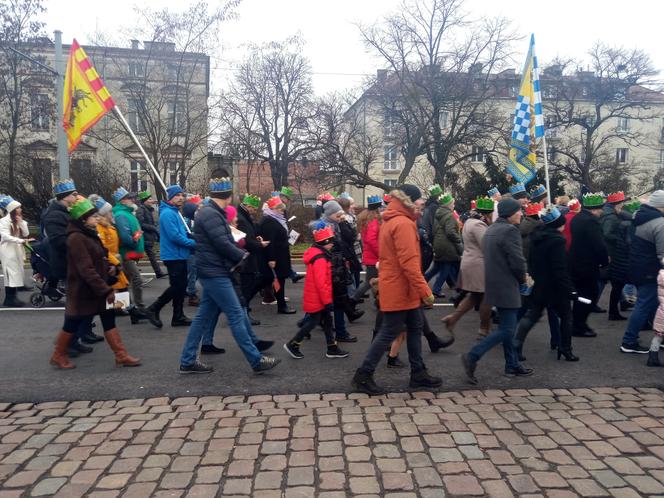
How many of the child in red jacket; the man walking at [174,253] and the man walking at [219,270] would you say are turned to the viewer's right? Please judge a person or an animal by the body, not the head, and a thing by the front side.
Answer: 3

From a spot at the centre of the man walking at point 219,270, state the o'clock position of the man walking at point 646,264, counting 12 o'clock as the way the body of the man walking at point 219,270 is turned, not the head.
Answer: the man walking at point 646,264 is roughly at 12 o'clock from the man walking at point 219,270.

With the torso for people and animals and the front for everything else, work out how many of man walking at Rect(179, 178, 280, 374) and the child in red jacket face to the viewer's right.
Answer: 2

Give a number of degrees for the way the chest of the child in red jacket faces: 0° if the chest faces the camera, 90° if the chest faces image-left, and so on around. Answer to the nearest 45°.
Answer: approximately 270°

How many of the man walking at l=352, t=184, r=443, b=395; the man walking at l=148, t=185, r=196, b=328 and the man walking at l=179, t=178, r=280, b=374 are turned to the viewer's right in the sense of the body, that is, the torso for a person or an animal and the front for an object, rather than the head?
3

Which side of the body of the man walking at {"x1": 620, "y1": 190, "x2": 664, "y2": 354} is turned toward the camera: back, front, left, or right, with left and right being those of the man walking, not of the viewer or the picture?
right

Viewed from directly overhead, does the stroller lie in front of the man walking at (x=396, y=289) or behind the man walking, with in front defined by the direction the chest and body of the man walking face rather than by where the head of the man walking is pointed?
behind

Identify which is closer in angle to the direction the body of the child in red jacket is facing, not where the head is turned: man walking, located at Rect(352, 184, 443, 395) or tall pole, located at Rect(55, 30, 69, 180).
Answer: the man walking

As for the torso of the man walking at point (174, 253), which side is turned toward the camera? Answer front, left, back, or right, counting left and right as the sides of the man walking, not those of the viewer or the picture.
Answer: right

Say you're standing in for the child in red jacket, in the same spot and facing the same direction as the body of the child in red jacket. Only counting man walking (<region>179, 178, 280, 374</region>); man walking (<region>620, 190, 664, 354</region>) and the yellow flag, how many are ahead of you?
1

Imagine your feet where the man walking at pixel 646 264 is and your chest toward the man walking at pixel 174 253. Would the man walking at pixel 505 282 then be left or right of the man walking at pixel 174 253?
left

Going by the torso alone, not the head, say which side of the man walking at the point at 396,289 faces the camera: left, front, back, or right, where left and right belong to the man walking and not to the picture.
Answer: right

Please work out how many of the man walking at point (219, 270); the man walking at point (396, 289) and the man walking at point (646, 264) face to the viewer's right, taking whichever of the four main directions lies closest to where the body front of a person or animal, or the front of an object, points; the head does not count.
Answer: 3

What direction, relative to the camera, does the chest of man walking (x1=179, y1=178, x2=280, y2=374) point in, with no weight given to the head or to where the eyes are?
to the viewer's right
